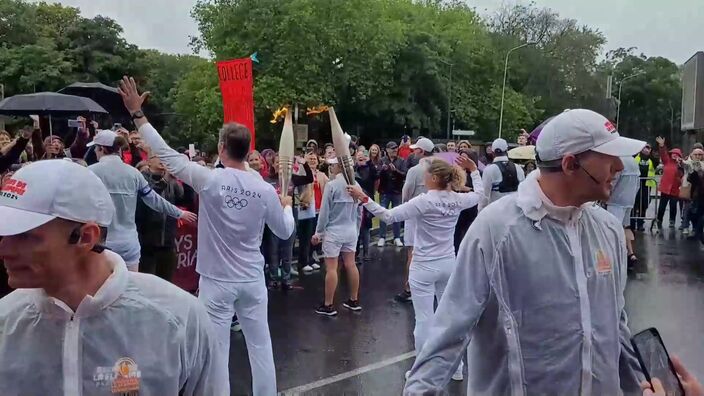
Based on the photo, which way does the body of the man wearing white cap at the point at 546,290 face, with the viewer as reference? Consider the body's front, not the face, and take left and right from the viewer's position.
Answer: facing the viewer and to the right of the viewer

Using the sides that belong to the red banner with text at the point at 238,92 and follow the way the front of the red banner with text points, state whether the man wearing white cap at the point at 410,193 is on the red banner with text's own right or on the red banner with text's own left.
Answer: on the red banner with text's own left

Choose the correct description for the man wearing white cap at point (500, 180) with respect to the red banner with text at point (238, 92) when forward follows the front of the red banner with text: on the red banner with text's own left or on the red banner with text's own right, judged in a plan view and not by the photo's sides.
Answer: on the red banner with text's own left

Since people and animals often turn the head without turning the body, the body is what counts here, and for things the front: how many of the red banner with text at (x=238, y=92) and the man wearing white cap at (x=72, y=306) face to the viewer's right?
0

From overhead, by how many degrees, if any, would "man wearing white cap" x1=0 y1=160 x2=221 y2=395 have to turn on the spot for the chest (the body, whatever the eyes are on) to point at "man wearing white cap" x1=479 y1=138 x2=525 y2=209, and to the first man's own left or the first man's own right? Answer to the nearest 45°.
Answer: approximately 180°

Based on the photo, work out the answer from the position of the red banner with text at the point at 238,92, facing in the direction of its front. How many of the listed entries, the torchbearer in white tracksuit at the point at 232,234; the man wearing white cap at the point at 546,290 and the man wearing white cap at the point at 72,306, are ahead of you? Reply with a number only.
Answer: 3

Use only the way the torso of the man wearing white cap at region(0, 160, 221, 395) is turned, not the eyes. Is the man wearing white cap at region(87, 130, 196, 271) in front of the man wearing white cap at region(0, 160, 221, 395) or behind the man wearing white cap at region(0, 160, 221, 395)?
behind

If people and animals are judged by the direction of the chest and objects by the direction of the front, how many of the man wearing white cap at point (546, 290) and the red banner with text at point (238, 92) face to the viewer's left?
0

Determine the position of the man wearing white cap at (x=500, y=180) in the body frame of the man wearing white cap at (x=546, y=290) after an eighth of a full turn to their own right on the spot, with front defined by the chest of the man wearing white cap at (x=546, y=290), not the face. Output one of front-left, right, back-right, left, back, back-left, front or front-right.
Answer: back

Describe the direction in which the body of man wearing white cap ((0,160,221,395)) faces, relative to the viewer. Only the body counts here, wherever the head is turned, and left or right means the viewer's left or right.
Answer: facing the viewer and to the left of the viewer

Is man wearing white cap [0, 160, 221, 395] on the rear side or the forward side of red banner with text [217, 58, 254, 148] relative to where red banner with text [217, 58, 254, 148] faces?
on the forward side

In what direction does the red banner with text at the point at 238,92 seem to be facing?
toward the camera
